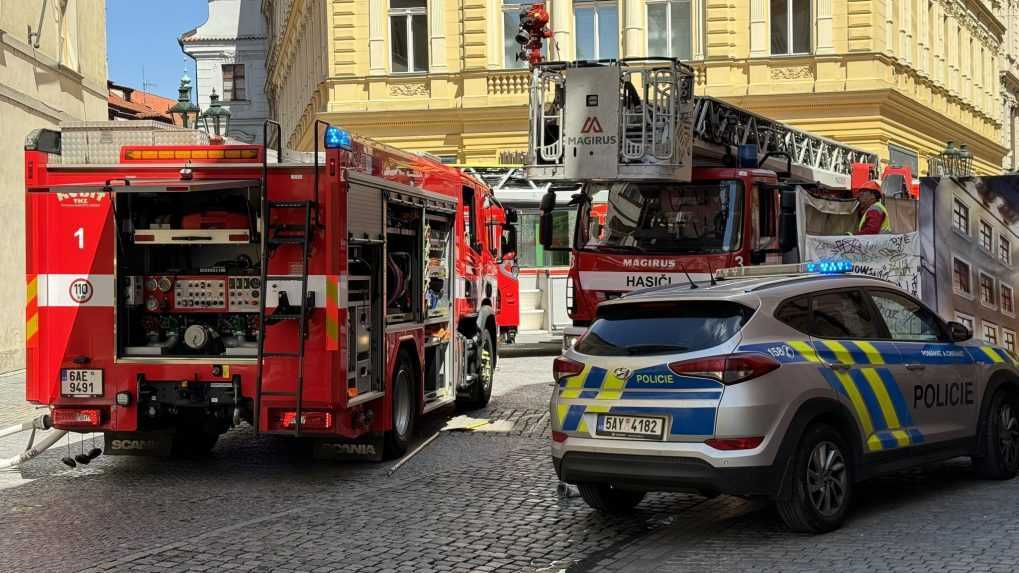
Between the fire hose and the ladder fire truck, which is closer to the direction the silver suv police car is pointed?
the ladder fire truck

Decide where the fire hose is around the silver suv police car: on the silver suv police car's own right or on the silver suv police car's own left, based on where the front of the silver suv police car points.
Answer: on the silver suv police car's own left

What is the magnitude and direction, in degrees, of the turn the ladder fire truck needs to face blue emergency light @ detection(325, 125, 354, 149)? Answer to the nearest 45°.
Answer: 0° — it already faces it

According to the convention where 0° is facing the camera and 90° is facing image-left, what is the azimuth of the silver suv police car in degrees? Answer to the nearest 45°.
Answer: approximately 225°

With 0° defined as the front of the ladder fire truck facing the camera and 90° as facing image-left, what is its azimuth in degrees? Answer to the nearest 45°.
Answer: approximately 45°

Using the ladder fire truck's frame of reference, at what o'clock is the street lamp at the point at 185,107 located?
The street lamp is roughly at 3 o'clock from the ladder fire truck.

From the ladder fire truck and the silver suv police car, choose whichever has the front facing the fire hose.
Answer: the ladder fire truck

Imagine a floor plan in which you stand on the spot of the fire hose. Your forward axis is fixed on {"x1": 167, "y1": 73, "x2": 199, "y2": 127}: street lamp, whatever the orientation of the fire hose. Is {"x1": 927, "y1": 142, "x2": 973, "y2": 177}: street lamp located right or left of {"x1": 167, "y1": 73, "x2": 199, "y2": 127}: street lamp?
right

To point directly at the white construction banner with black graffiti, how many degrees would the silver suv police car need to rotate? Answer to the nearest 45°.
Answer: approximately 45° to its left

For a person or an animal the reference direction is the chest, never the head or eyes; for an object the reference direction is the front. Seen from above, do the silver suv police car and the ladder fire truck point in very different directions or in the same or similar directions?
very different directions
